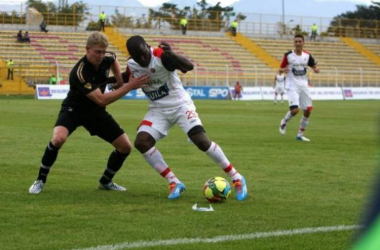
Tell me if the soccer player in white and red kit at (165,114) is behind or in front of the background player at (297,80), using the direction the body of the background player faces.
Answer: in front

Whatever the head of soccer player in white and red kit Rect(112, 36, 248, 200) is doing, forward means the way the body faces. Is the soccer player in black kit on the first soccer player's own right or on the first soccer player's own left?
on the first soccer player's own right

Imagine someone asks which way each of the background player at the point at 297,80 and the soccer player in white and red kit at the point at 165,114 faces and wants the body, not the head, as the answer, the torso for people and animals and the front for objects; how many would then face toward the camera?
2

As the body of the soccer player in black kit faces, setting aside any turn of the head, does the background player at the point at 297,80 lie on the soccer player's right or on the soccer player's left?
on the soccer player's left

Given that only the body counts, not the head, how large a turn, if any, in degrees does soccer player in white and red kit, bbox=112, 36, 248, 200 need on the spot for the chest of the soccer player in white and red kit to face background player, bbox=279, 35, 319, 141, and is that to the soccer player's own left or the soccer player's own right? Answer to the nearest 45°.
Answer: approximately 180°

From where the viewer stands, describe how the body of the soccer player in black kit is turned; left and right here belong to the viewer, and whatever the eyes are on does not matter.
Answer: facing the viewer and to the right of the viewer

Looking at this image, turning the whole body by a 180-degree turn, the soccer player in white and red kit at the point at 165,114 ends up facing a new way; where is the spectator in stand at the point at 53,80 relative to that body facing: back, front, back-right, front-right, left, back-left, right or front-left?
front

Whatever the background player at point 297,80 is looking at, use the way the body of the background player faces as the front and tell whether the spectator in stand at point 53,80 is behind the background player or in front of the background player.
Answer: behind

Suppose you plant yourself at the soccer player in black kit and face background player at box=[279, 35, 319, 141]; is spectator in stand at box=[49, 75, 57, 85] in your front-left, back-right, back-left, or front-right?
front-left

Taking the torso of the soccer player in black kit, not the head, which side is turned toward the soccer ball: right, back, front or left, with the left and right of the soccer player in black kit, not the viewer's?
front

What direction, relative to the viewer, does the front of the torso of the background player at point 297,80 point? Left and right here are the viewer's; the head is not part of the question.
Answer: facing the viewer

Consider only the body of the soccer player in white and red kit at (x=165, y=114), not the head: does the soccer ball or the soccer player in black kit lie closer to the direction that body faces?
the soccer ball

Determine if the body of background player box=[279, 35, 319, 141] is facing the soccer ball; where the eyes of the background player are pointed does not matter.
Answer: yes
